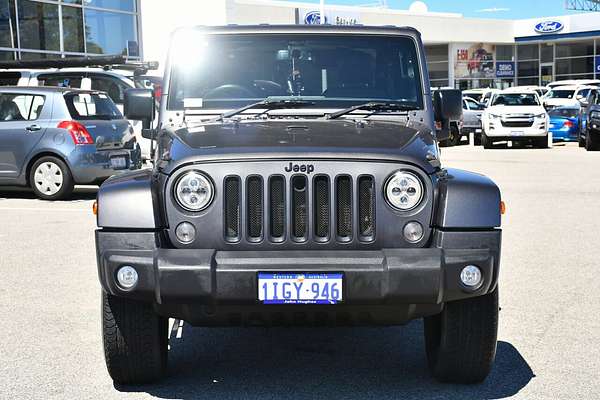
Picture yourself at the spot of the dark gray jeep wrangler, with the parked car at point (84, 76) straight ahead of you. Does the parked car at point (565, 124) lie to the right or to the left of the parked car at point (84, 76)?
right

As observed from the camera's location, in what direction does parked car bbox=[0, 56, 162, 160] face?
facing away from the viewer and to the left of the viewer

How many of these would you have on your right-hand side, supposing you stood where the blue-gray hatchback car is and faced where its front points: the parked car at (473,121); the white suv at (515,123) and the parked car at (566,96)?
3

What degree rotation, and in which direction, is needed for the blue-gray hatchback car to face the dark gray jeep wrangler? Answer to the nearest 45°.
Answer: approximately 135° to its left

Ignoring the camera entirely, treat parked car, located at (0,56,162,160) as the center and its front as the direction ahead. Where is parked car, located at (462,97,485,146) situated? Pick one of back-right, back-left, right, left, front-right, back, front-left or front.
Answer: right

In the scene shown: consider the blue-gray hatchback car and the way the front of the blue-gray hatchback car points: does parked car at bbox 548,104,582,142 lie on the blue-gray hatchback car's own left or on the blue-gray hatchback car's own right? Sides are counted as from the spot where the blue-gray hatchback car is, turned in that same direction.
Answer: on the blue-gray hatchback car's own right

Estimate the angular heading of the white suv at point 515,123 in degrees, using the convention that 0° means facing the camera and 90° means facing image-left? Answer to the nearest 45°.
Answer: approximately 0°

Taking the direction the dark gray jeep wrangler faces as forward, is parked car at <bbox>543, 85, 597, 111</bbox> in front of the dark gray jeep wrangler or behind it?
behind

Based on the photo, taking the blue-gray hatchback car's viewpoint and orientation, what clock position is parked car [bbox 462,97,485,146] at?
The parked car is roughly at 3 o'clock from the blue-gray hatchback car.

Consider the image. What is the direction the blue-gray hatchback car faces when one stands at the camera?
facing away from the viewer and to the left of the viewer

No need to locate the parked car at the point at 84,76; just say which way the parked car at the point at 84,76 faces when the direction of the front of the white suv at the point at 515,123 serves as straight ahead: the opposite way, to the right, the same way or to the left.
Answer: to the right

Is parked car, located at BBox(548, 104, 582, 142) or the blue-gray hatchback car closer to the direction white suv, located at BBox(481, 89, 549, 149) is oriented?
the blue-gray hatchback car

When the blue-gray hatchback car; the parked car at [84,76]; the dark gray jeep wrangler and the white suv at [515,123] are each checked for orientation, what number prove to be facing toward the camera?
2

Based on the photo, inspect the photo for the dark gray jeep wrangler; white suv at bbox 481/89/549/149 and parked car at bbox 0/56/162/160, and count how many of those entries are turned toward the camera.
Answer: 2

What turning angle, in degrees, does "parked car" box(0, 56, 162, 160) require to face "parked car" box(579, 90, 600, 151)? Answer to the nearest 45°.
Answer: approximately 135° to its right
